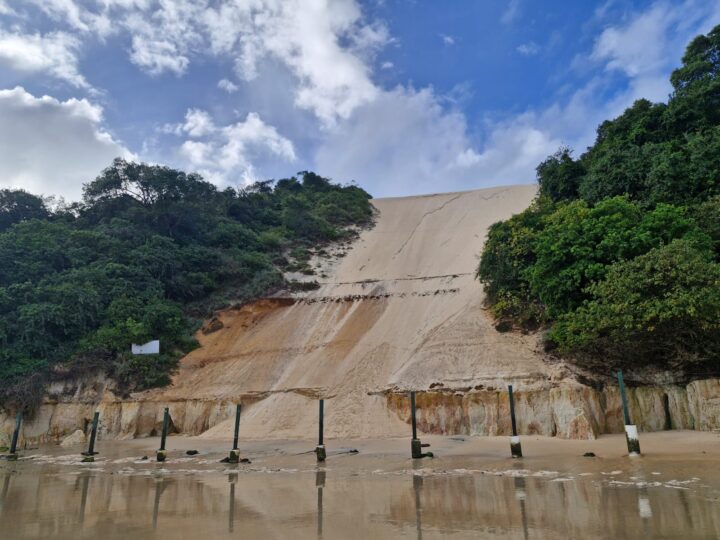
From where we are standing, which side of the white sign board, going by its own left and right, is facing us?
front
